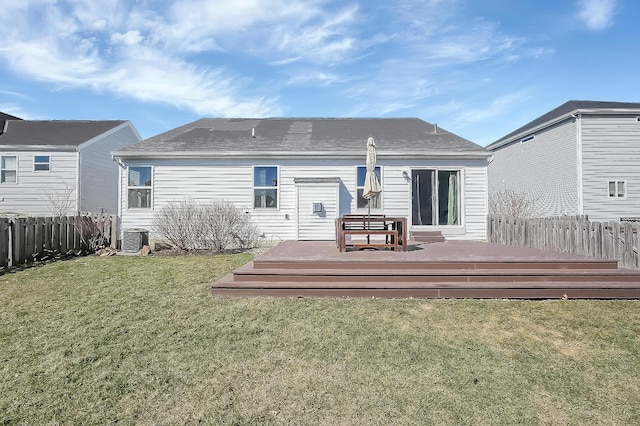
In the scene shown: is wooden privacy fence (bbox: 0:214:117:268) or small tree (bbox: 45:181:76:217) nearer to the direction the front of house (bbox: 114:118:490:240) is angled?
the small tree

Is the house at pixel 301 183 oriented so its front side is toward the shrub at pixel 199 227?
no

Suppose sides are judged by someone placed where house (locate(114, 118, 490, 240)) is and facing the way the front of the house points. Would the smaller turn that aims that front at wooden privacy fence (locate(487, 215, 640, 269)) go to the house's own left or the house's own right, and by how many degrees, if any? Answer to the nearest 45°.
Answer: approximately 135° to the house's own right

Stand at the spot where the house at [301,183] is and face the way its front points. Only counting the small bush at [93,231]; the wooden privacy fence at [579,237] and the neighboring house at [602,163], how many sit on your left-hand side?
1

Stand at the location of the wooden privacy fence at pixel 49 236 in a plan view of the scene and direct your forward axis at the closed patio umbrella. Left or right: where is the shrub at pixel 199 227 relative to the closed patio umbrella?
left

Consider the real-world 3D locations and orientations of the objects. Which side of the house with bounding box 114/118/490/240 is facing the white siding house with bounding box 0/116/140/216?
left

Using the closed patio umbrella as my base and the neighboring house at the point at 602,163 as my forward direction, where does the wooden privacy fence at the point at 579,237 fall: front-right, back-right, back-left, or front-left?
front-right

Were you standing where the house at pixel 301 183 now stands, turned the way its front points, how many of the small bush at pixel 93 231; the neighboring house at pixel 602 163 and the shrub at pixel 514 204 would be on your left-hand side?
1

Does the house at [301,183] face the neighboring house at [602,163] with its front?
no

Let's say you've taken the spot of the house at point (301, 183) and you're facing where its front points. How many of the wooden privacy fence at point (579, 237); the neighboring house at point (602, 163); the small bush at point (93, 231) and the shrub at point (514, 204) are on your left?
1

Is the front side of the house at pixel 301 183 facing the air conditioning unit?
no

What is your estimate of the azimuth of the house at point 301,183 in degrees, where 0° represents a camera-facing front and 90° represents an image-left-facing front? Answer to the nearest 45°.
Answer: approximately 180°

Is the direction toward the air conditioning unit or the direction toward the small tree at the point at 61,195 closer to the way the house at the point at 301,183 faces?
the small tree

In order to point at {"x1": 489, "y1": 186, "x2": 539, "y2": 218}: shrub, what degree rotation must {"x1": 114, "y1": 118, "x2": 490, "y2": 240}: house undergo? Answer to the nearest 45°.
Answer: approximately 45° to its right

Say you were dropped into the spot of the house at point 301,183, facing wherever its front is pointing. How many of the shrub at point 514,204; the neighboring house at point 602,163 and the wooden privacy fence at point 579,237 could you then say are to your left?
0
